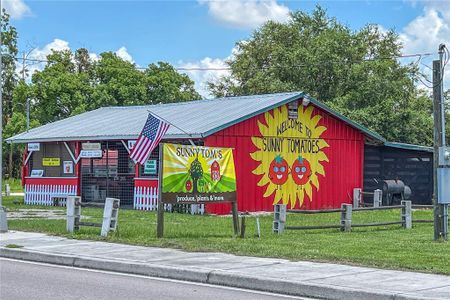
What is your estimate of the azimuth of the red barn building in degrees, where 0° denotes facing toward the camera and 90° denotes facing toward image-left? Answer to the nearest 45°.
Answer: approximately 45°

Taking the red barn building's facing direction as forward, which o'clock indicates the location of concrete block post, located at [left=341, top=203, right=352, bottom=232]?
The concrete block post is roughly at 10 o'clock from the red barn building.

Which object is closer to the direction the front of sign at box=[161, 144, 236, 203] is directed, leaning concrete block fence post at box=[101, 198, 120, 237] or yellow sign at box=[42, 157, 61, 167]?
the leaning concrete block fence post

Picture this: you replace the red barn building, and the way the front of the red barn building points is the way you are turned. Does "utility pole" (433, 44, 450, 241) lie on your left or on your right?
on your left

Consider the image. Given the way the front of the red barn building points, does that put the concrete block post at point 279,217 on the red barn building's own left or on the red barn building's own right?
on the red barn building's own left

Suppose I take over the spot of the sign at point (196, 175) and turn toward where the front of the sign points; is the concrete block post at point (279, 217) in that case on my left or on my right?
on my left

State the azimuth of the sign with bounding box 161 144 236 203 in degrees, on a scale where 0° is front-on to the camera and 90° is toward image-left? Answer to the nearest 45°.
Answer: approximately 0°

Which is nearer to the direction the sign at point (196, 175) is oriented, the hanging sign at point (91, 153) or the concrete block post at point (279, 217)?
the concrete block post
